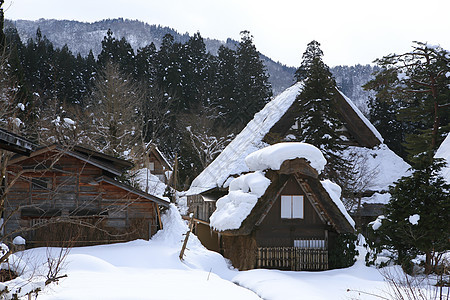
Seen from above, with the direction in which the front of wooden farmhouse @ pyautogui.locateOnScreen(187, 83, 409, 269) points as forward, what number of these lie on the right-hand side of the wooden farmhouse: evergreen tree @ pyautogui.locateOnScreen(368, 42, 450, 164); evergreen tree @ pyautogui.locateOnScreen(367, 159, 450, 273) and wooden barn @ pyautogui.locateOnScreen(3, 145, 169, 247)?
1

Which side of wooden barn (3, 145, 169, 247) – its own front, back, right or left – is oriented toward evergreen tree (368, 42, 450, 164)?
left

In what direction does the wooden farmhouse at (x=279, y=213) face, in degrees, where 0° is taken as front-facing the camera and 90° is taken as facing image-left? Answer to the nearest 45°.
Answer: approximately 0°

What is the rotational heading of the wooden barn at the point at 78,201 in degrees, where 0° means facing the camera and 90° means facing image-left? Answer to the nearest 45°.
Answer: approximately 0°

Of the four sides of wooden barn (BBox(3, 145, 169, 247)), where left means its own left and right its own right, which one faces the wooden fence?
left

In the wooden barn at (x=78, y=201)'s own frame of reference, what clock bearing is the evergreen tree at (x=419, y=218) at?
The evergreen tree is roughly at 10 o'clock from the wooden barn.

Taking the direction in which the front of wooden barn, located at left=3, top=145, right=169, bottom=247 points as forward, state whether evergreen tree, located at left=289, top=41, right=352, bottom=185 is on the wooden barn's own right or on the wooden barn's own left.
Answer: on the wooden barn's own left

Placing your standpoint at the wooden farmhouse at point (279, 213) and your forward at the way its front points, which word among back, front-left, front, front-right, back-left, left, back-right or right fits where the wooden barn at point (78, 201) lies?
right

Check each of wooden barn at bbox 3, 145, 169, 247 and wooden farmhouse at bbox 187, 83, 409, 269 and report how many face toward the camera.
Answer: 2
